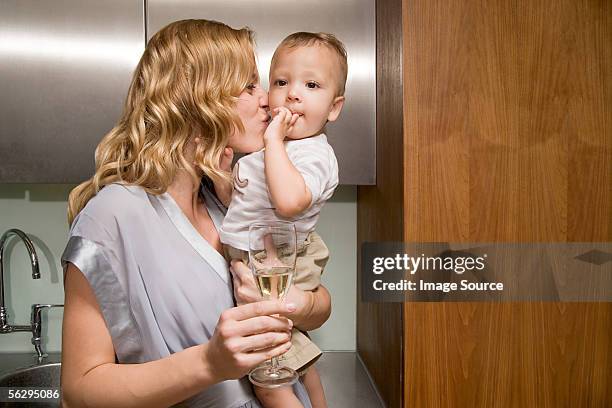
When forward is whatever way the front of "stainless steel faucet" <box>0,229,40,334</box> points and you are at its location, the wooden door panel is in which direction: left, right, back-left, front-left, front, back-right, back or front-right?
front-right

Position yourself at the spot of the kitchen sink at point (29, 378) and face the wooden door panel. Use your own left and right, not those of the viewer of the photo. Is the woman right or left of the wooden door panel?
right

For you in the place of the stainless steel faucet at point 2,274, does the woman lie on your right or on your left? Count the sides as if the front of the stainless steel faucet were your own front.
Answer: on your right

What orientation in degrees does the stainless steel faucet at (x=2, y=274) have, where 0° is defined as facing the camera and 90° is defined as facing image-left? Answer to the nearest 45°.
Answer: approximately 270°

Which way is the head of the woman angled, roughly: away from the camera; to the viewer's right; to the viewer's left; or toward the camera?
to the viewer's right
